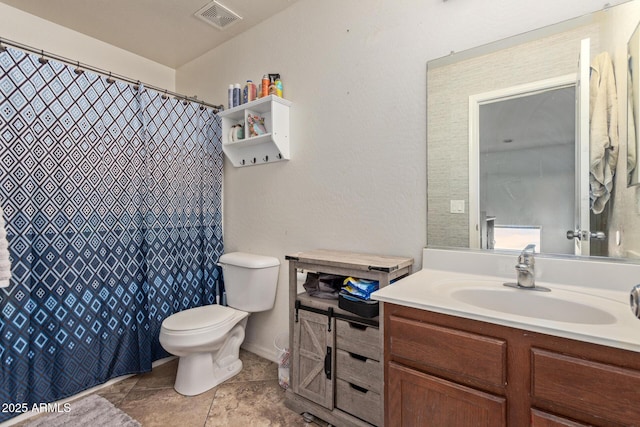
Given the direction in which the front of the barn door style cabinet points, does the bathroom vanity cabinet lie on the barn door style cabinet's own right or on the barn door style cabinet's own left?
on the barn door style cabinet's own left

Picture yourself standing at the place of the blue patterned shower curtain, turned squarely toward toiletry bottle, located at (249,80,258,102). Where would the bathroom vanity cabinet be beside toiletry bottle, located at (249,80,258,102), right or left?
right

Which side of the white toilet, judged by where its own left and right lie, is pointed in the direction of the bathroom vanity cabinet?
left

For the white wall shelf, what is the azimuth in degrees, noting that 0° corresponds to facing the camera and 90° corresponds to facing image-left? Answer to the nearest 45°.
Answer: approximately 45°

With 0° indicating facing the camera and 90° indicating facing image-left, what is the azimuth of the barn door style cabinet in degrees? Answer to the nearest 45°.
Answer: approximately 45°

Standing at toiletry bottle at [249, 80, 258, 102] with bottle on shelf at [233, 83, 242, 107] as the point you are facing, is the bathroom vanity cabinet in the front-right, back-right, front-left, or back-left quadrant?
back-left
